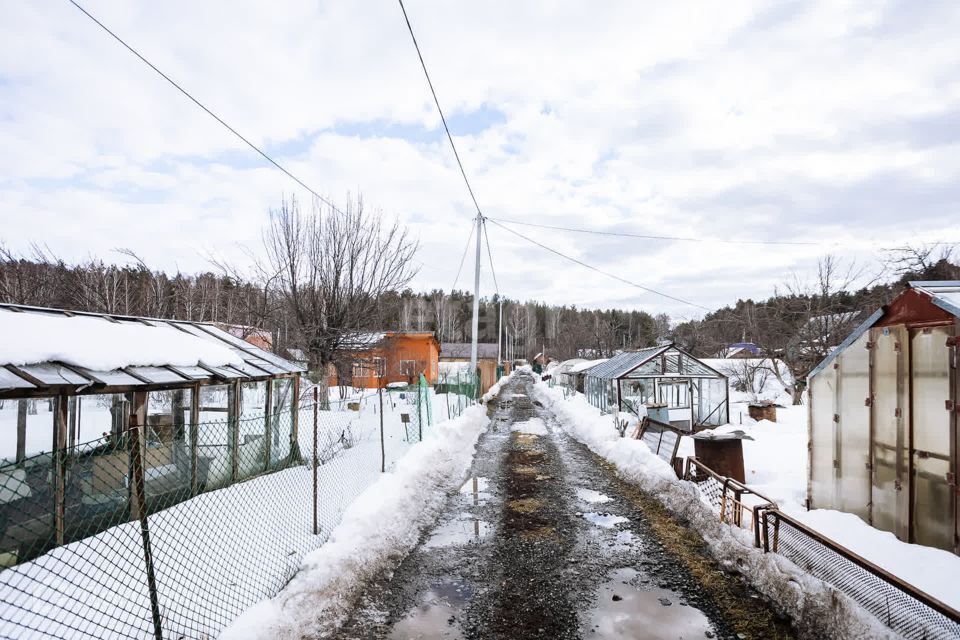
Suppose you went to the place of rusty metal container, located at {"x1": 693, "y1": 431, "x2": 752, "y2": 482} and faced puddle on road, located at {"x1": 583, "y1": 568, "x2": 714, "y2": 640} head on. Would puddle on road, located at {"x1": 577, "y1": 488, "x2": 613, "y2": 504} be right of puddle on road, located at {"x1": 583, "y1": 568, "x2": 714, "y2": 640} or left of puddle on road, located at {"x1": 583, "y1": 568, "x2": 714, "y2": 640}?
right

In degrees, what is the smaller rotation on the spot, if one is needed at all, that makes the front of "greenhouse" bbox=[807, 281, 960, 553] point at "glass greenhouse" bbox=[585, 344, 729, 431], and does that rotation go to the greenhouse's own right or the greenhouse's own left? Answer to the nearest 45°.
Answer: approximately 90° to the greenhouse's own right

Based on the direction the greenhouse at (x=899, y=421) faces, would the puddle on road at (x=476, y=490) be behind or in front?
in front

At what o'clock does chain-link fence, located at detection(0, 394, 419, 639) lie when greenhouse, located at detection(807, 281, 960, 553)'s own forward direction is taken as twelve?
The chain-link fence is roughly at 12 o'clock from the greenhouse.

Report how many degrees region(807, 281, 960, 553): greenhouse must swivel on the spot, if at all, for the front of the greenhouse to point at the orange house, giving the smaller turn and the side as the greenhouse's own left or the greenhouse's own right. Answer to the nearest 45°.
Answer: approximately 90° to the greenhouse's own right

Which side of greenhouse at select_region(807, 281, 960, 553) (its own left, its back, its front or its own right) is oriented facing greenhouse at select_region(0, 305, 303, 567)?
front

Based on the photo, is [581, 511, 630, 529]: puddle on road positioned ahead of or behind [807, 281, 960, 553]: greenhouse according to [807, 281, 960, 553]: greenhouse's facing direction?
ahead

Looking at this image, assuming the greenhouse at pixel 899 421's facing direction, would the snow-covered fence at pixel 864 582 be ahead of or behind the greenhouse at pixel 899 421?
ahead

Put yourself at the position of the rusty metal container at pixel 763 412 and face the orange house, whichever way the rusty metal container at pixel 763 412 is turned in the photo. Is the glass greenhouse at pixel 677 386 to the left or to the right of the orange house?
left

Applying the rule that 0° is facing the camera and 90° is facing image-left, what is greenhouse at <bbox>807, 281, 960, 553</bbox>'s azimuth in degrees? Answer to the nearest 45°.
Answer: approximately 45°

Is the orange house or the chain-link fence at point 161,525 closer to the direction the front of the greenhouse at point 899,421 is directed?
the chain-link fence

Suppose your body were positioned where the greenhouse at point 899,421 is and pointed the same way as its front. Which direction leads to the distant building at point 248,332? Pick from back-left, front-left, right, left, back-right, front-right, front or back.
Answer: front-right
